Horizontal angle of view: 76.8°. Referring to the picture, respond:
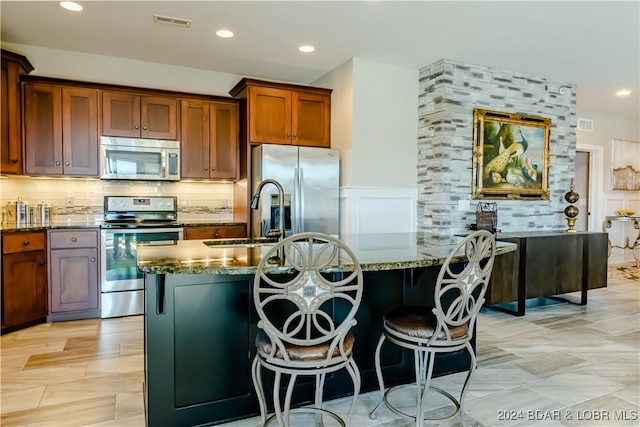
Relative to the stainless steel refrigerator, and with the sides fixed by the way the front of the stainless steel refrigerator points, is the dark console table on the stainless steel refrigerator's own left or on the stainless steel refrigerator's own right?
on the stainless steel refrigerator's own left

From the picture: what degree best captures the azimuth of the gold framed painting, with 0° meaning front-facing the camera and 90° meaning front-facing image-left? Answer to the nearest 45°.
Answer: approximately 315°

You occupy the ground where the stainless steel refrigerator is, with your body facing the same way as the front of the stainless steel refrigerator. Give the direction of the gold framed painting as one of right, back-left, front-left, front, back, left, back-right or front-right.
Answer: left

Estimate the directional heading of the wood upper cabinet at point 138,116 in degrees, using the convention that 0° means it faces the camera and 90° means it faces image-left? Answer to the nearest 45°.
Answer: approximately 0°

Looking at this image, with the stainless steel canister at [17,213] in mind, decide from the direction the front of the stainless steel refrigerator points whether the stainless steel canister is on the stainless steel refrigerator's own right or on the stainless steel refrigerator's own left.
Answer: on the stainless steel refrigerator's own right

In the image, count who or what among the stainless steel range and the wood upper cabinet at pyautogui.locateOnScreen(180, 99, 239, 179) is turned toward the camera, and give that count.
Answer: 2

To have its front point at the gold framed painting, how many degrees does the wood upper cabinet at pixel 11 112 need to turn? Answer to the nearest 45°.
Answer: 0° — it already faces it

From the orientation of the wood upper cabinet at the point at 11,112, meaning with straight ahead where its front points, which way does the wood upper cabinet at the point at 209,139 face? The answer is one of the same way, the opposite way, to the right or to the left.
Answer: to the right

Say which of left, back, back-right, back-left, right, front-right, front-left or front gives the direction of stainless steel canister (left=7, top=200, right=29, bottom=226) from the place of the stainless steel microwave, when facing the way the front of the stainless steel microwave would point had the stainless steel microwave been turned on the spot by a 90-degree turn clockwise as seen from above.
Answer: front

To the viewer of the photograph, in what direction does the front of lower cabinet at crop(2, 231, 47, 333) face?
facing the viewer and to the right of the viewer
